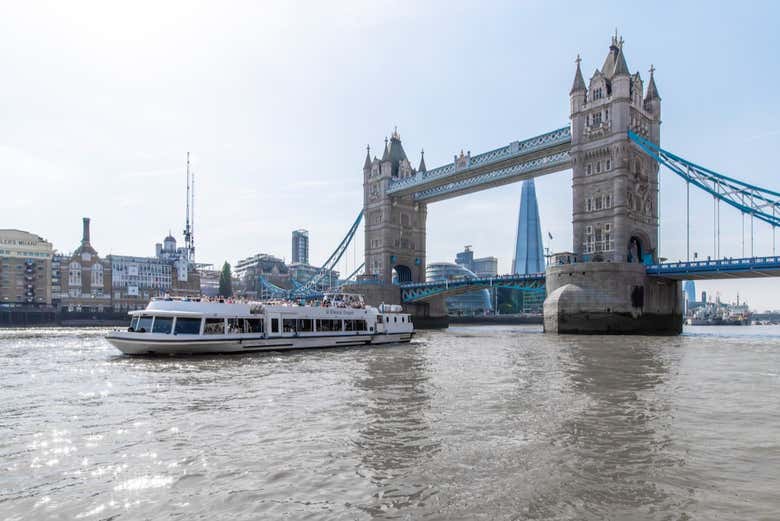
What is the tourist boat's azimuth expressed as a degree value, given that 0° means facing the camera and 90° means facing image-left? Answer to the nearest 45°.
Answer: approximately 45°
